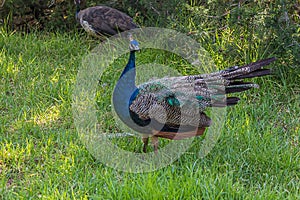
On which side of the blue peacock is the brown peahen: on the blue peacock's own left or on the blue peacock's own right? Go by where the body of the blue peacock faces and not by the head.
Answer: on the blue peacock's own right

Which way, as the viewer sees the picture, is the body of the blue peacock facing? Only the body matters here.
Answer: to the viewer's left
